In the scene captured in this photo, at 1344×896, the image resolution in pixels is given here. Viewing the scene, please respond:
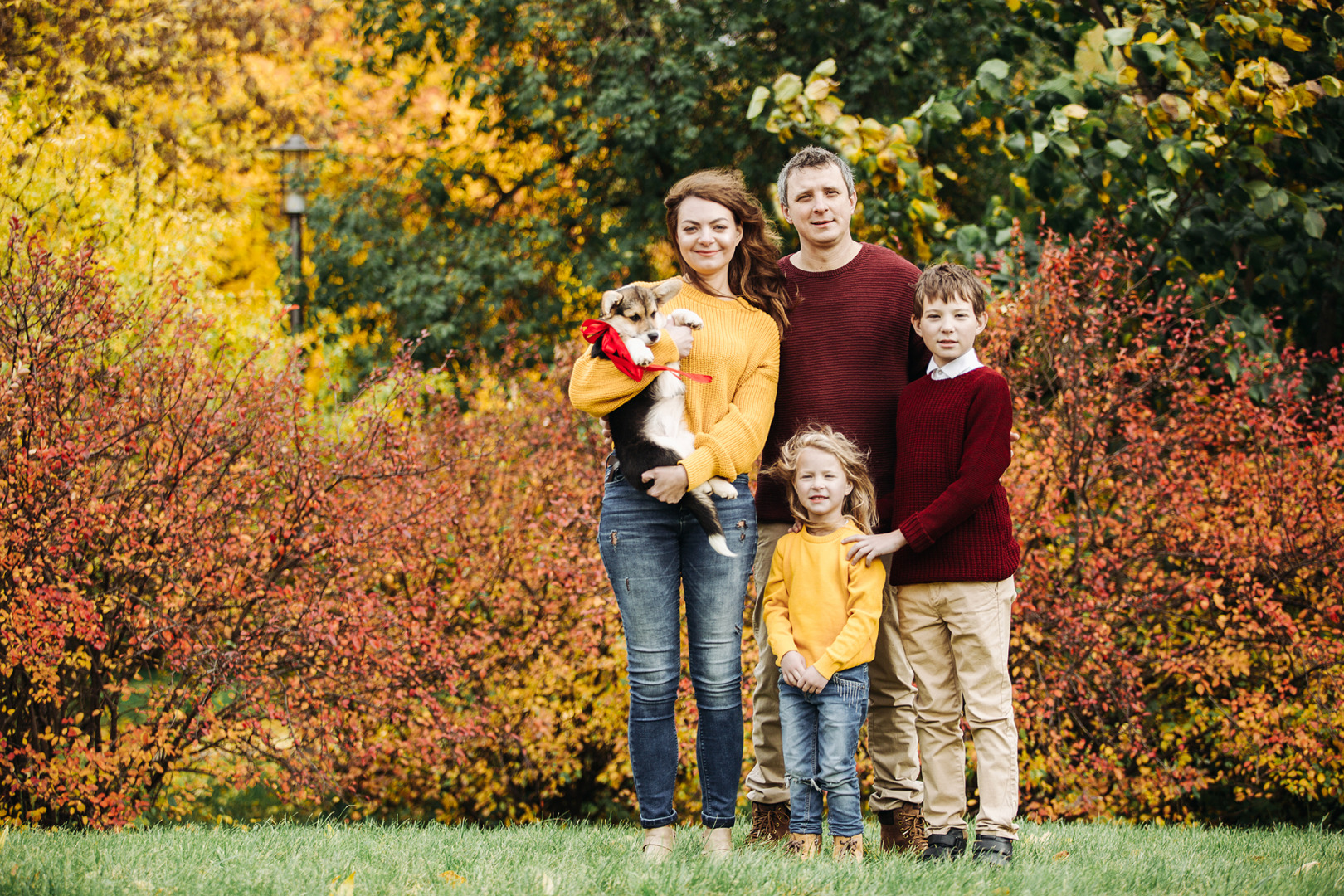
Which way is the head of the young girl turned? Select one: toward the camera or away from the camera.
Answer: toward the camera

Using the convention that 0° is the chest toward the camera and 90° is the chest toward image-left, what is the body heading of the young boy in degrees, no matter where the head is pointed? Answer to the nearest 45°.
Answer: approximately 45°

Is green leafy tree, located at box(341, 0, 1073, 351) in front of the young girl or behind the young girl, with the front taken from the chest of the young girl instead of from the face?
behind

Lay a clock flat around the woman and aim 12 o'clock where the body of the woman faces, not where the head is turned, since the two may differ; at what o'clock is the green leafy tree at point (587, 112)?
The green leafy tree is roughly at 6 o'clock from the woman.

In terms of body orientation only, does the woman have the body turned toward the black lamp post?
no

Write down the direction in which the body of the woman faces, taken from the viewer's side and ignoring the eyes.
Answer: toward the camera

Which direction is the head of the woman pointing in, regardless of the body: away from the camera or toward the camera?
toward the camera

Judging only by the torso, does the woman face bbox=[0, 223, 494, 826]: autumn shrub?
no

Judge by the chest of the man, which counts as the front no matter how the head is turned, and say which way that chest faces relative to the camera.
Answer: toward the camera

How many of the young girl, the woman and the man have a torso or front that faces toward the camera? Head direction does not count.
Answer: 3

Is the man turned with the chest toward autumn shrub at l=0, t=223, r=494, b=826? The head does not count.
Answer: no

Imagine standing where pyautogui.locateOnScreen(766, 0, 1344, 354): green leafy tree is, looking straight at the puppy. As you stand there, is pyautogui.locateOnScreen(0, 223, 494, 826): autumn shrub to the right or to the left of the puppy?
right

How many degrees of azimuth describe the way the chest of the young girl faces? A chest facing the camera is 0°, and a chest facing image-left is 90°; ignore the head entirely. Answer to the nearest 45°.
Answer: approximately 0°

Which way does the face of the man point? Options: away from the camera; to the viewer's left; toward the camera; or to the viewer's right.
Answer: toward the camera

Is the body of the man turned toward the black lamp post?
no

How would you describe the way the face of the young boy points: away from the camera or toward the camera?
toward the camera
